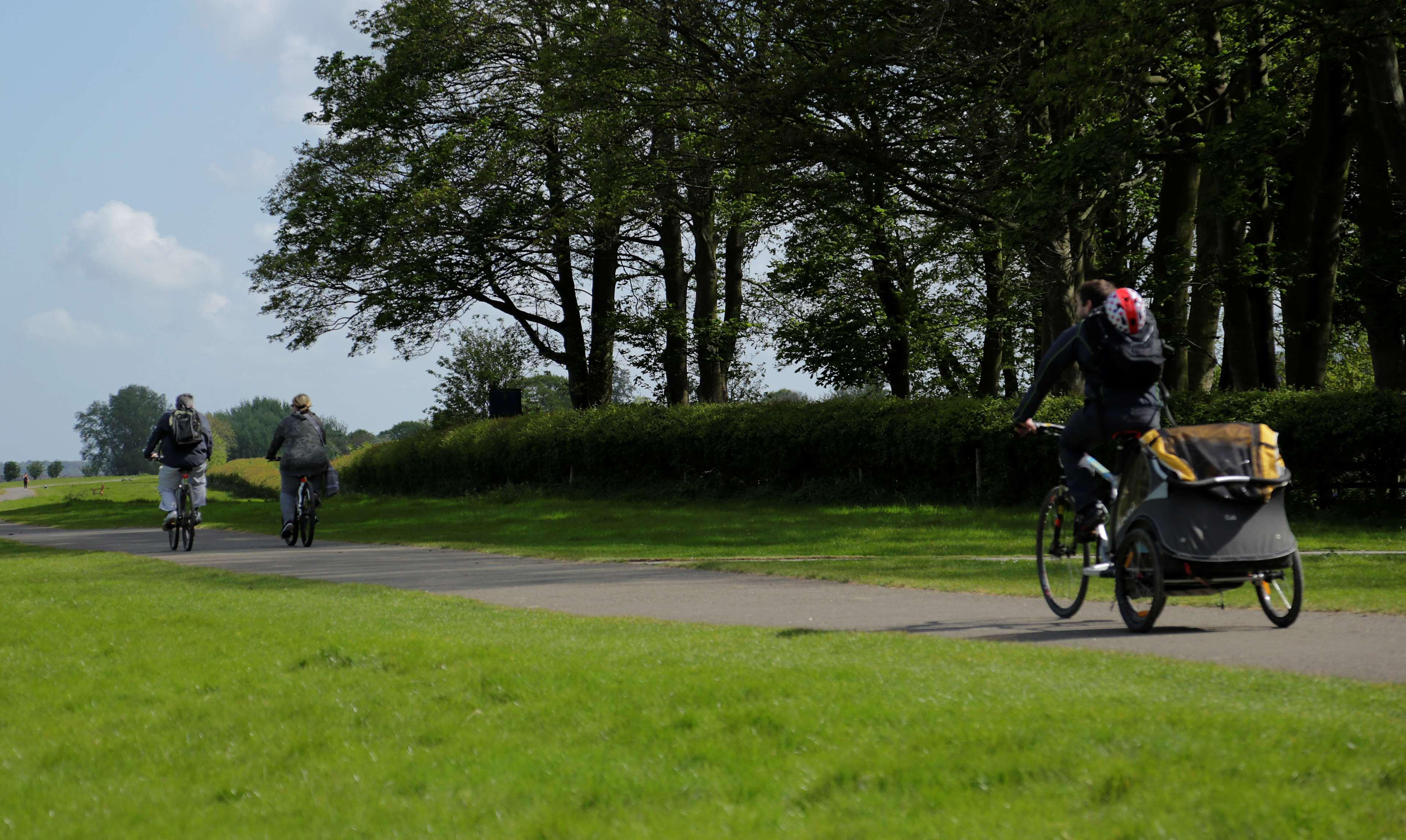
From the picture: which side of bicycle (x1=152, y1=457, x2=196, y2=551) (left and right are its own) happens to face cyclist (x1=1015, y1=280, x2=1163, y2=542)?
back

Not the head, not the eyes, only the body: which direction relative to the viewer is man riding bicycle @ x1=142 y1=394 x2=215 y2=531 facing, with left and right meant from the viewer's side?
facing away from the viewer

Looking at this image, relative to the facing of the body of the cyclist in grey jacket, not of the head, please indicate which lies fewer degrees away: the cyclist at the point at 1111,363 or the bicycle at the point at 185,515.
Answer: the bicycle

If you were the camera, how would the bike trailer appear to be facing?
facing away from the viewer and to the left of the viewer

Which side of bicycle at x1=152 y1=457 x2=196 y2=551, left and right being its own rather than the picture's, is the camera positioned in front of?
back

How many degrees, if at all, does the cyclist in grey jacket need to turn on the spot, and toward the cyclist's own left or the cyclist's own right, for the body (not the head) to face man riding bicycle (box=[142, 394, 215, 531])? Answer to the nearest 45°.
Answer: approximately 45° to the cyclist's own left

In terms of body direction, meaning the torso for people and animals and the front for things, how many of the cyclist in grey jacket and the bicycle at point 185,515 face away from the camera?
2

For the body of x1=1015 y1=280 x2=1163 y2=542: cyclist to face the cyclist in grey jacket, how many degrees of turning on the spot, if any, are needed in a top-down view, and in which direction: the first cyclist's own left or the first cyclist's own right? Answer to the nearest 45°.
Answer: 0° — they already face them

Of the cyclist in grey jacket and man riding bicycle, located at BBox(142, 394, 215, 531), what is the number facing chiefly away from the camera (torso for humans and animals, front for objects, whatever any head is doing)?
2

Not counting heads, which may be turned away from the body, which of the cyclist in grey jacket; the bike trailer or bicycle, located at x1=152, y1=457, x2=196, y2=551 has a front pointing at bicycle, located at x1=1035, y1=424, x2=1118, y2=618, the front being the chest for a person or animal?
the bike trailer

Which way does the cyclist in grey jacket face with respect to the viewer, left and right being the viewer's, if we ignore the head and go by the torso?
facing away from the viewer
